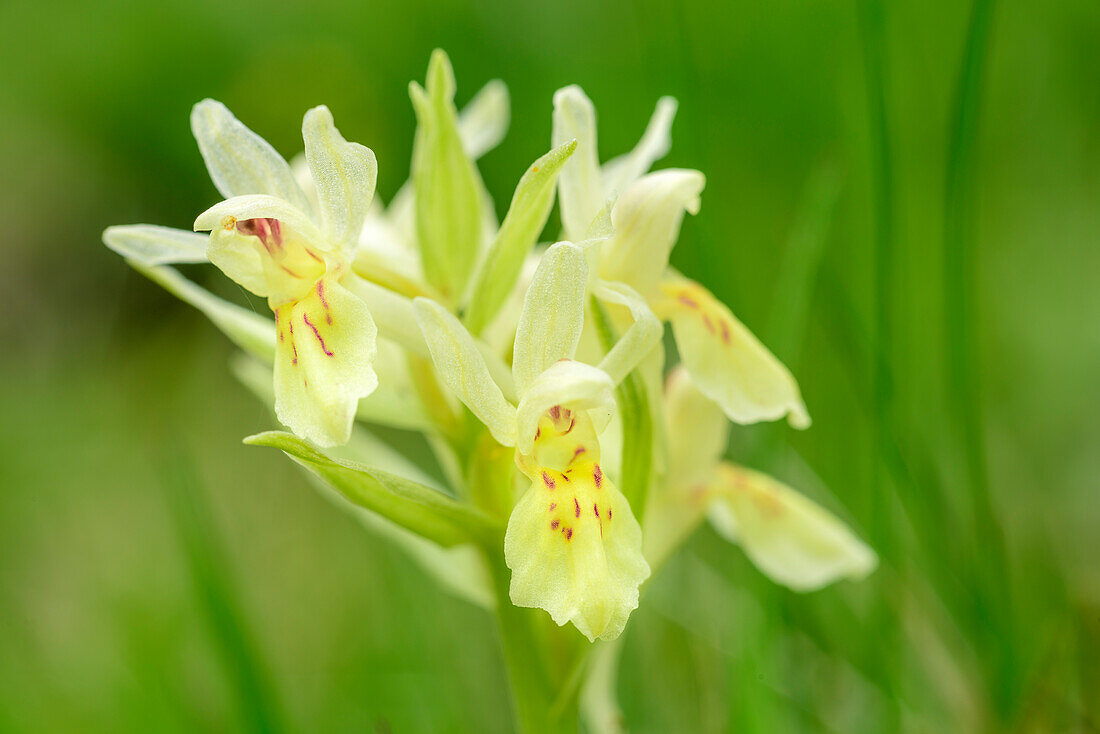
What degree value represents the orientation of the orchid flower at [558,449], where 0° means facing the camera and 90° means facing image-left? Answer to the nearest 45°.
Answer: approximately 0°

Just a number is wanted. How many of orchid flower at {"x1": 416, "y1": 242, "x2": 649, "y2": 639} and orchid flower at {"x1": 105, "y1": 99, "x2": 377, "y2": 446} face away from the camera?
0

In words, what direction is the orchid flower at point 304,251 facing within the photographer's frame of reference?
facing the viewer and to the left of the viewer
